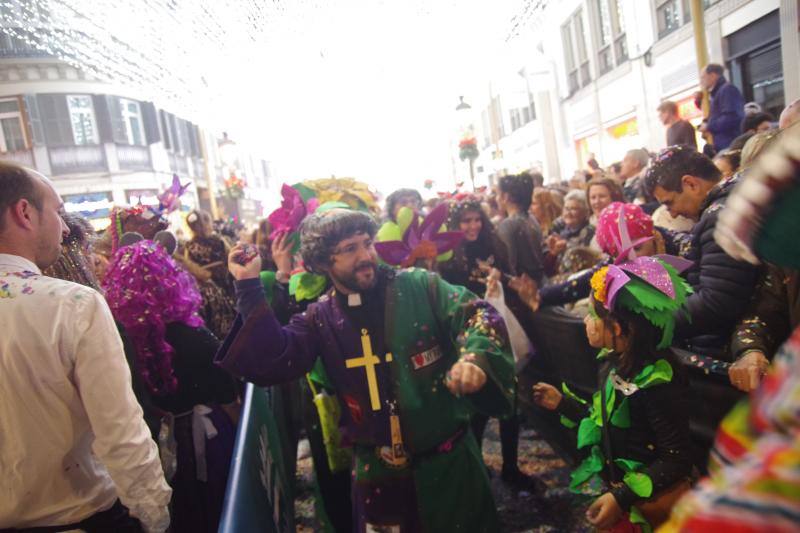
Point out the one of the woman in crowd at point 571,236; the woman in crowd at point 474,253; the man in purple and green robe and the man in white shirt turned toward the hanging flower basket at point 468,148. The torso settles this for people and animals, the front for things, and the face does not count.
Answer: the man in white shirt

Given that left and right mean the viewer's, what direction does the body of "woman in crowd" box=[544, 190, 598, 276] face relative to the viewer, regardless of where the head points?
facing the viewer and to the left of the viewer

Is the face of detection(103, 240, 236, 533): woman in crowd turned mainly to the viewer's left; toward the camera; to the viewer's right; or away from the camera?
away from the camera

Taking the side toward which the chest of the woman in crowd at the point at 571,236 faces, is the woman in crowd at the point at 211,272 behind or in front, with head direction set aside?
in front

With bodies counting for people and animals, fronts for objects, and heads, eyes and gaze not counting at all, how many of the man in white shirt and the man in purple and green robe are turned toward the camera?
1

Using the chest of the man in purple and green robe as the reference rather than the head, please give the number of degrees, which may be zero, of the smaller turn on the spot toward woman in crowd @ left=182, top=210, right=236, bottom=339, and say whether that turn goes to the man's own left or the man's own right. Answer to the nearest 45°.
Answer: approximately 135° to the man's own right

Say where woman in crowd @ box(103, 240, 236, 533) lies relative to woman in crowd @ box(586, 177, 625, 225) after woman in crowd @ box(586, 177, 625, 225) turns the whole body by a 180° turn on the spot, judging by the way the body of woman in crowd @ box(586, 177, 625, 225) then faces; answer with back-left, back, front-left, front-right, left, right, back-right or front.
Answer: back

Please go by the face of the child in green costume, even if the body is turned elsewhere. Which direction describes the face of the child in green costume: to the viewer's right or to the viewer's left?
to the viewer's left

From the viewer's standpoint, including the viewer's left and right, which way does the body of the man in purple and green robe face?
facing the viewer

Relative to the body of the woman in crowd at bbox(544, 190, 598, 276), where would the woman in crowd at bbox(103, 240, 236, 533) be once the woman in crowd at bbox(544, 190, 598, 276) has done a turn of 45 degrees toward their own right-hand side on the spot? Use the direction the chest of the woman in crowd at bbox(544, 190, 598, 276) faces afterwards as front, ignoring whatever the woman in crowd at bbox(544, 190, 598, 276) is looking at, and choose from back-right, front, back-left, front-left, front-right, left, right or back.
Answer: front-left

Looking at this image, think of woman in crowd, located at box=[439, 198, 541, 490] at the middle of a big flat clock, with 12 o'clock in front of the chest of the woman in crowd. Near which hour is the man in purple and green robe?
The man in purple and green robe is roughly at 2 o'clock from the woman in crowd.

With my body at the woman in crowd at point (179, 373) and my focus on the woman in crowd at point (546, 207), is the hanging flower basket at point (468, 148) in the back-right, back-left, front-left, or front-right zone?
front-left

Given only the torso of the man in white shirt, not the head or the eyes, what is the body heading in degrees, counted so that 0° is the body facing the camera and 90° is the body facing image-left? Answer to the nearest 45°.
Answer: approximately 225°
